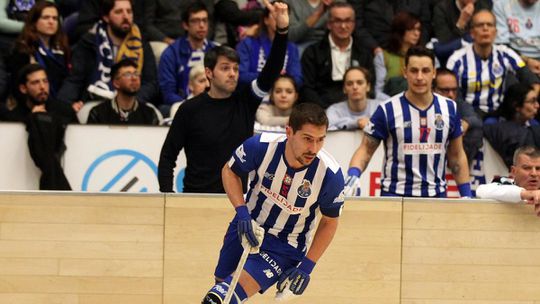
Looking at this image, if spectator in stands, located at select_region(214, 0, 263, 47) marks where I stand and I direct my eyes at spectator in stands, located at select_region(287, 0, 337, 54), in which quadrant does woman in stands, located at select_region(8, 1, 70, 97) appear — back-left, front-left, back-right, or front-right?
back-right

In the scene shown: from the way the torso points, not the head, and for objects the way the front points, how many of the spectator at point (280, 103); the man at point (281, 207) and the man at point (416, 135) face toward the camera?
3

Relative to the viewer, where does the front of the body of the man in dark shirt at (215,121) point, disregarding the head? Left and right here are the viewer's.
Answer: facing the viewer and to the right of the viewer

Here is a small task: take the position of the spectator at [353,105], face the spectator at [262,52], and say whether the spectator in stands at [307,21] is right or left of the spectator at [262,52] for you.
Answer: right

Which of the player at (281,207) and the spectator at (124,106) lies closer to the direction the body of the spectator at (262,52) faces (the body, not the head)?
the player
